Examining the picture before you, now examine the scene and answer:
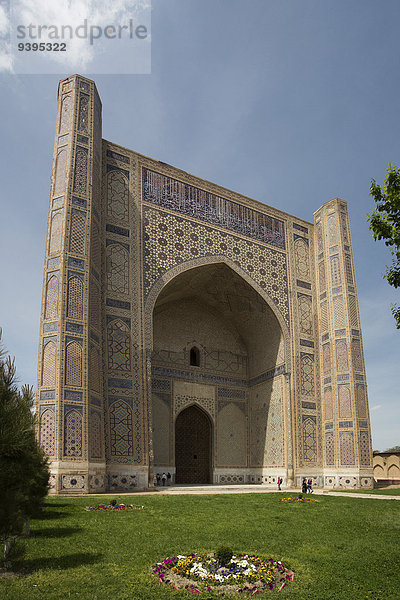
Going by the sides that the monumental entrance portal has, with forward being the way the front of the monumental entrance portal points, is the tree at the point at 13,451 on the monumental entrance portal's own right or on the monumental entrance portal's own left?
on the monumental entrance portal's own right

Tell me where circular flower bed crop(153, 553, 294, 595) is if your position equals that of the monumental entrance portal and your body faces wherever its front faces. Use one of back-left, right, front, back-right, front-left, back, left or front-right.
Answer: front-right

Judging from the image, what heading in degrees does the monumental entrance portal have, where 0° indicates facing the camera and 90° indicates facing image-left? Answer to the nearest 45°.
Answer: approximately 315°
